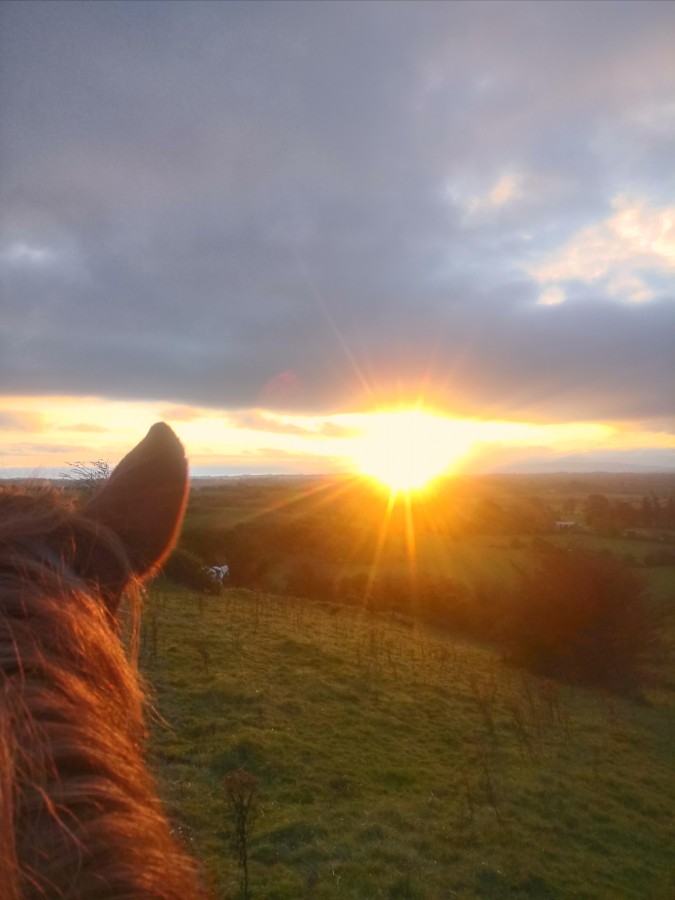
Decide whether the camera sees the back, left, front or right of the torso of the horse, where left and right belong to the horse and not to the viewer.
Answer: back

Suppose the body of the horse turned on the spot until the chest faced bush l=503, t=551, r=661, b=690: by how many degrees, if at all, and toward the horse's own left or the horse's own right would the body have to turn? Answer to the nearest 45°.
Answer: approximately 45° to the horse's own right

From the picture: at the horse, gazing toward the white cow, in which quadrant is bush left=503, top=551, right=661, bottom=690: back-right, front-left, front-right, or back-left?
front-right

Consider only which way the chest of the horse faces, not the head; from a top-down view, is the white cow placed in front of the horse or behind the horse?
in front
